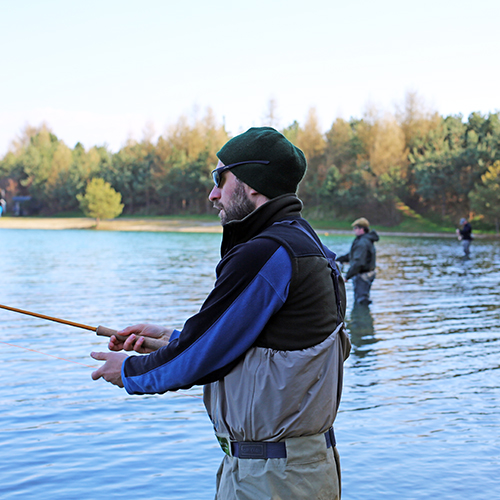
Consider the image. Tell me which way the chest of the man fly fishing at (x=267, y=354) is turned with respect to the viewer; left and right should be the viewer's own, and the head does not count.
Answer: facing to the left of the viewer
